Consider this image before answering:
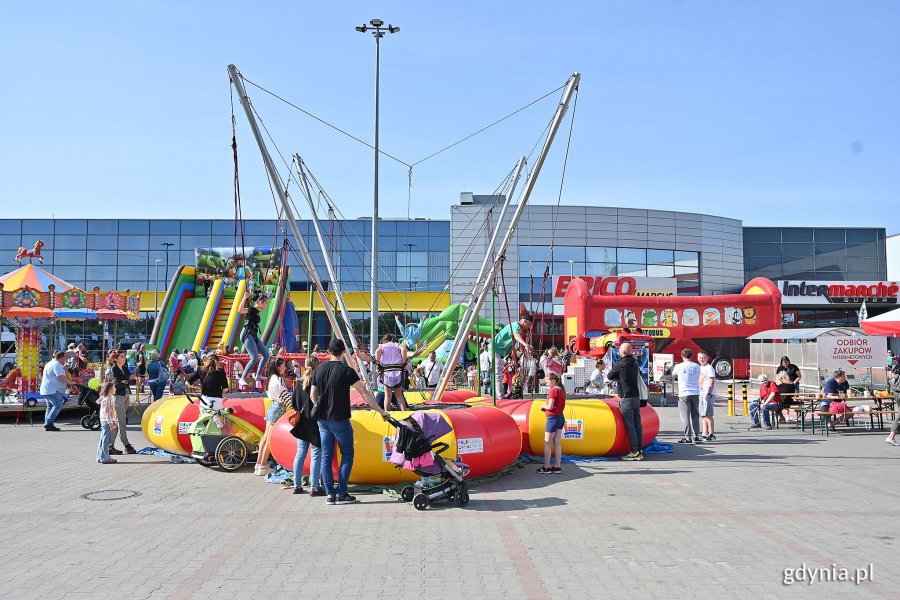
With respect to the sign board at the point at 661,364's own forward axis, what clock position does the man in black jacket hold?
The man in black jacket is roughly at 12 o'clock from the sign board.

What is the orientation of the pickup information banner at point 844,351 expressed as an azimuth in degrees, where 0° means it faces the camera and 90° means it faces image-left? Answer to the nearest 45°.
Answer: approximately 0°

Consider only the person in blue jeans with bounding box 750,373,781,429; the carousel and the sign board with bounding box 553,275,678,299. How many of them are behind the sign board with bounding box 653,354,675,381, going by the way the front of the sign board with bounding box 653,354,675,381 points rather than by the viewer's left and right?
1

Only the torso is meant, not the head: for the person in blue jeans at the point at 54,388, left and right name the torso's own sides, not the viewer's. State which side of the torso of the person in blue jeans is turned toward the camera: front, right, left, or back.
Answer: right

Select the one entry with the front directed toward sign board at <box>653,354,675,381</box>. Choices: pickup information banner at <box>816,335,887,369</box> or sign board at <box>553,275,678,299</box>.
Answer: sign board at <box>553,275,678,299</box>

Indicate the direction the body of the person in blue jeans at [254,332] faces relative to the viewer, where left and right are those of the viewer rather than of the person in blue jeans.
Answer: facing to the right of the viewer
